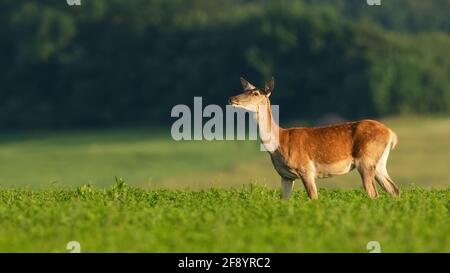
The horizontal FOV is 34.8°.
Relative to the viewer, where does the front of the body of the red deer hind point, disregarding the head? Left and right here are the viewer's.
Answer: facing to the left of the viewer
